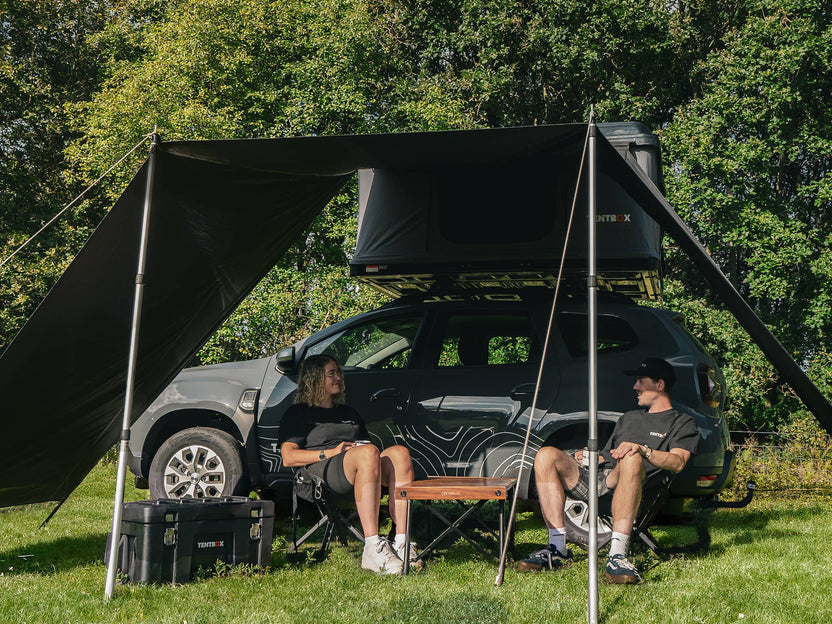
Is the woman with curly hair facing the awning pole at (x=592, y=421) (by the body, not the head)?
yes

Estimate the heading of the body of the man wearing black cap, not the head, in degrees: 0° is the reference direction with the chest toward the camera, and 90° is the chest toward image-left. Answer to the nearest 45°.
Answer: approximately 45°

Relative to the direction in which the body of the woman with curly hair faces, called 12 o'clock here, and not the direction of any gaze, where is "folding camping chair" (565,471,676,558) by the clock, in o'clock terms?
The folding camping chair is roughly at 11 o'clock from the woman with curly hair.

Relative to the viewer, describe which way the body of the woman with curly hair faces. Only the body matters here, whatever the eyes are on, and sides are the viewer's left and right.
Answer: facing the viewer and to the right of the viewer

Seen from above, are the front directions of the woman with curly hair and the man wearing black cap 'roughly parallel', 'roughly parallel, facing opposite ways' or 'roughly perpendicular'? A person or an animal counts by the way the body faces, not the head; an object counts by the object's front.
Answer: roughly perpendicular

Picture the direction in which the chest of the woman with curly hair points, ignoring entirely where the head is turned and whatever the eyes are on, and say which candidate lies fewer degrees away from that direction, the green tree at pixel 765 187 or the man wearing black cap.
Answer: the man wearing black cap

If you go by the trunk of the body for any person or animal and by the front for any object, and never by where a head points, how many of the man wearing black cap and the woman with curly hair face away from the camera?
0

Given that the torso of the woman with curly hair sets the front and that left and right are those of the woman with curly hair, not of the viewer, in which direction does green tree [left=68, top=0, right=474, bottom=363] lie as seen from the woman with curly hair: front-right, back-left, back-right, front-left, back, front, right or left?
back-left

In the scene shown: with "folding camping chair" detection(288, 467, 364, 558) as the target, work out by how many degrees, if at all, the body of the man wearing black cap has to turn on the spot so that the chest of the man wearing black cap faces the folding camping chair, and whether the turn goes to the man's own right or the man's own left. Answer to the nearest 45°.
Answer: approximately 45° to the man's own right

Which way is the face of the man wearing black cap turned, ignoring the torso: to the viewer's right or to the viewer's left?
to the viewer's left

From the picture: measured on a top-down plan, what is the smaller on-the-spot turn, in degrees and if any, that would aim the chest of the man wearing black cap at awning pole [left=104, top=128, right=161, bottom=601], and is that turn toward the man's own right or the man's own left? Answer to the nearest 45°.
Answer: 0° — they already face it
